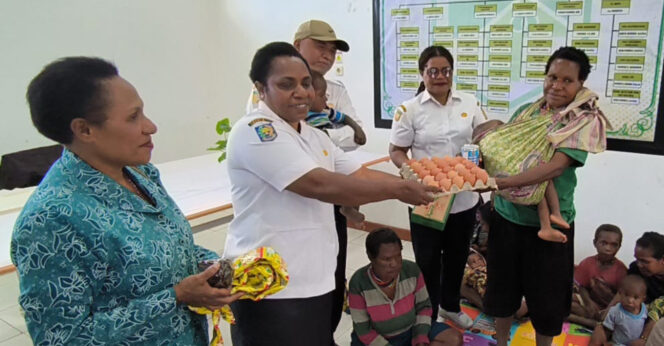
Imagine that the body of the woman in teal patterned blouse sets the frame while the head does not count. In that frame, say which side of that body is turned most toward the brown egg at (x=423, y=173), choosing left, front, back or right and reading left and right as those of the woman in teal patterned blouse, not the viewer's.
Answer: front

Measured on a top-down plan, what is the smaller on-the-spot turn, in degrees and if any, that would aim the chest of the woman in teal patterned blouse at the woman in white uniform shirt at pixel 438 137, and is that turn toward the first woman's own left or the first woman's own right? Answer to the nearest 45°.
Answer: approximately 45° to the first woman's own left

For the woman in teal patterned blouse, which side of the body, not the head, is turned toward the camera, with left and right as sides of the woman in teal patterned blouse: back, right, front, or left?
right

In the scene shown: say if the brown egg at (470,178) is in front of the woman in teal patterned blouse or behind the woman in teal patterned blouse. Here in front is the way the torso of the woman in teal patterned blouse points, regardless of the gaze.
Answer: in front

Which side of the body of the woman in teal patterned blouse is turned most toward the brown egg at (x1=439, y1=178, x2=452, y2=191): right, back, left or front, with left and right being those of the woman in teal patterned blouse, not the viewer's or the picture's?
front

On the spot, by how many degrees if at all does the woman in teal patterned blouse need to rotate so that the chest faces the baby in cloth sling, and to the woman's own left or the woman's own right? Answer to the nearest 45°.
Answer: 0° — they already face them

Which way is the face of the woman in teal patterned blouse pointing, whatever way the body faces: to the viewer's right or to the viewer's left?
to the viewer's right

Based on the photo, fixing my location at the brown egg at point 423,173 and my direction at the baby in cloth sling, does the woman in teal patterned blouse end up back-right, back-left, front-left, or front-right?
back-right

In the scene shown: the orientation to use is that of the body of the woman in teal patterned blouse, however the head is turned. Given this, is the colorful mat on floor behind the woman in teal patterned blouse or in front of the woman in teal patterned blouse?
in front

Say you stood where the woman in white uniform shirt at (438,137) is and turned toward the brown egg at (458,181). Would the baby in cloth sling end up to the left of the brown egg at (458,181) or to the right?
left
